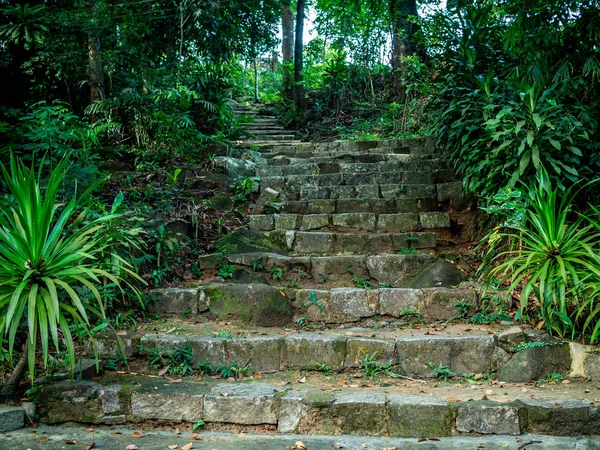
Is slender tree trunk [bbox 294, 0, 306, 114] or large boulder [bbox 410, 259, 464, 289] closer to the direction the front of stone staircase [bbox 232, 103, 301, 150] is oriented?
the large boulder

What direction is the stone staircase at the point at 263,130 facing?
toward the camera

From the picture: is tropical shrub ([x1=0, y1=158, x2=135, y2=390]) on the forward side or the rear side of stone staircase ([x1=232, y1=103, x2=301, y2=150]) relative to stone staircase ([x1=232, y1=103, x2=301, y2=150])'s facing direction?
on the forward side

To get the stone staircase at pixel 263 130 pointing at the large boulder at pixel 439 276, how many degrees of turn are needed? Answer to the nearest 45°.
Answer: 0° — it already faces it

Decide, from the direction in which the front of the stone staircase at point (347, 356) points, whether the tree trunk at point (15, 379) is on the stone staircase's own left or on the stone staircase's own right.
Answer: on the stone staircase's own right

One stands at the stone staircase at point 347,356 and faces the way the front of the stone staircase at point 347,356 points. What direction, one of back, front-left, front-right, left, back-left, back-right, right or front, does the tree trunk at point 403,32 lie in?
back

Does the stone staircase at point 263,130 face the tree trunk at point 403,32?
no

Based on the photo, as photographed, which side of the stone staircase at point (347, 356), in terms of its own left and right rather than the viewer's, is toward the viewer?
front

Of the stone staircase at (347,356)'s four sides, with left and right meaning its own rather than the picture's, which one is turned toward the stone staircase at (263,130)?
back

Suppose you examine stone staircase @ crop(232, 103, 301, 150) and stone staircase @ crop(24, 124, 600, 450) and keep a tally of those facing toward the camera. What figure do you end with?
2

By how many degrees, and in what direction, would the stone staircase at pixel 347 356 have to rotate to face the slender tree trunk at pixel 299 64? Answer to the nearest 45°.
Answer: approximately 180°

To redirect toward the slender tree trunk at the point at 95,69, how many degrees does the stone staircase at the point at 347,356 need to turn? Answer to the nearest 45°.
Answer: approximately 135° to its right

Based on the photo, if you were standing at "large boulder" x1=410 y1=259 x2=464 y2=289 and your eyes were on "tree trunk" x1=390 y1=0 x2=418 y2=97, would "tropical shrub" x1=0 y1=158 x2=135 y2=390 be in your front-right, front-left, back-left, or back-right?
back-left

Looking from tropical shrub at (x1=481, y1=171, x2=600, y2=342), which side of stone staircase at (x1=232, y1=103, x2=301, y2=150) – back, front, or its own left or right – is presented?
front

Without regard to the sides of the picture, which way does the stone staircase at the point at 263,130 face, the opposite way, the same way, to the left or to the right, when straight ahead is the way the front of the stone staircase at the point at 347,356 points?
the same way

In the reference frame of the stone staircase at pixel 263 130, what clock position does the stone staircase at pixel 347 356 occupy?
the stone staircase at pixel 347 356 is roughly at 12 o'clock from the stone staircase at pixel 263 130.

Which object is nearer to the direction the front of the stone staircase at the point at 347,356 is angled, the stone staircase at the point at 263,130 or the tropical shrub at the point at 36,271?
the tropical shrub
